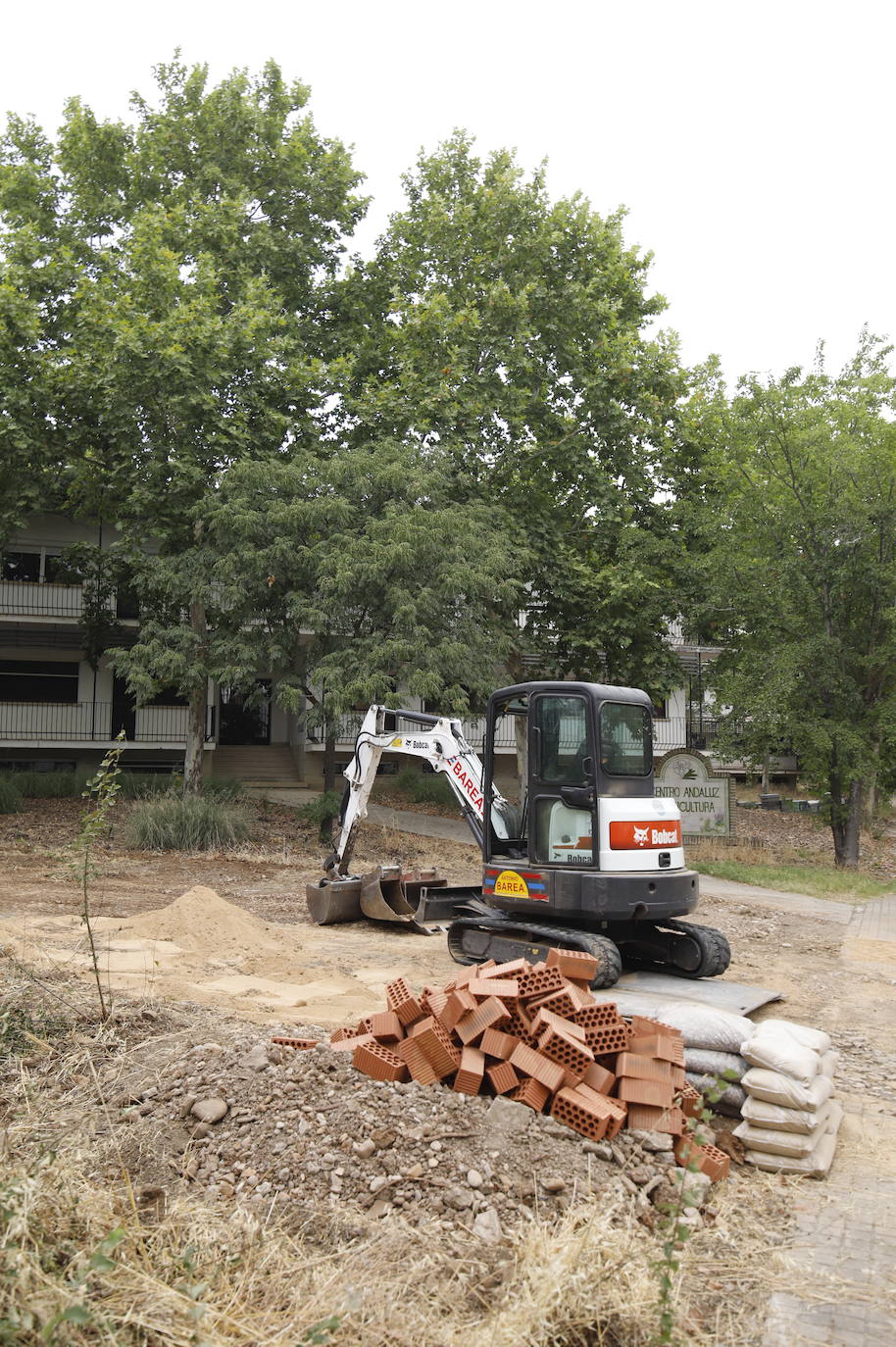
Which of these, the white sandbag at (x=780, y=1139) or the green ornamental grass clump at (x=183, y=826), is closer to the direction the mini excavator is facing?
the green ornamental grass clump

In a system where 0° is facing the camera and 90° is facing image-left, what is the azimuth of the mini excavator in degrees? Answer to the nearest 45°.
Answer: approximately 135°

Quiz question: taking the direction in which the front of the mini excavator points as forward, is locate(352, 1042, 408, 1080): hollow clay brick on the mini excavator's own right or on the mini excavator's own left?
on the mini excavator's own left

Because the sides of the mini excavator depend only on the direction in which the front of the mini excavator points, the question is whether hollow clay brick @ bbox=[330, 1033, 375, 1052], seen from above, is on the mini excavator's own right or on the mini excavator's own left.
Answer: on the mini excavator's own left

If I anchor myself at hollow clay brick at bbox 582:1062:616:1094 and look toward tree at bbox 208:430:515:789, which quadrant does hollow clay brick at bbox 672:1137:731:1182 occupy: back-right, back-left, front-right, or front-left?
back-right

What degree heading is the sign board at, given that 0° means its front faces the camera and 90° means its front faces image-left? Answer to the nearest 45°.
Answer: approximately 0°

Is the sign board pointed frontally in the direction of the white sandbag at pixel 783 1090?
yes

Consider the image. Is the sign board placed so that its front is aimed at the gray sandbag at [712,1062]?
yes

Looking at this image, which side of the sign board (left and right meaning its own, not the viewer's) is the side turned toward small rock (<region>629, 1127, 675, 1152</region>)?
front

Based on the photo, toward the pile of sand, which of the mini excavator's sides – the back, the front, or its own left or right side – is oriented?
front

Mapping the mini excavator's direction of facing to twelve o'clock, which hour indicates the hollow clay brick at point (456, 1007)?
The hollow clay brick is roughly at 8 o'clock from the mini excavator.

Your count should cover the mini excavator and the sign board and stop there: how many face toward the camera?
1

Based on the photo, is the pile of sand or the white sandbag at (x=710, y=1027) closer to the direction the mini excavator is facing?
the pile of sand

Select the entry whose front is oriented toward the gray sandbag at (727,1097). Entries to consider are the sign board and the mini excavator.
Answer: the sign board
